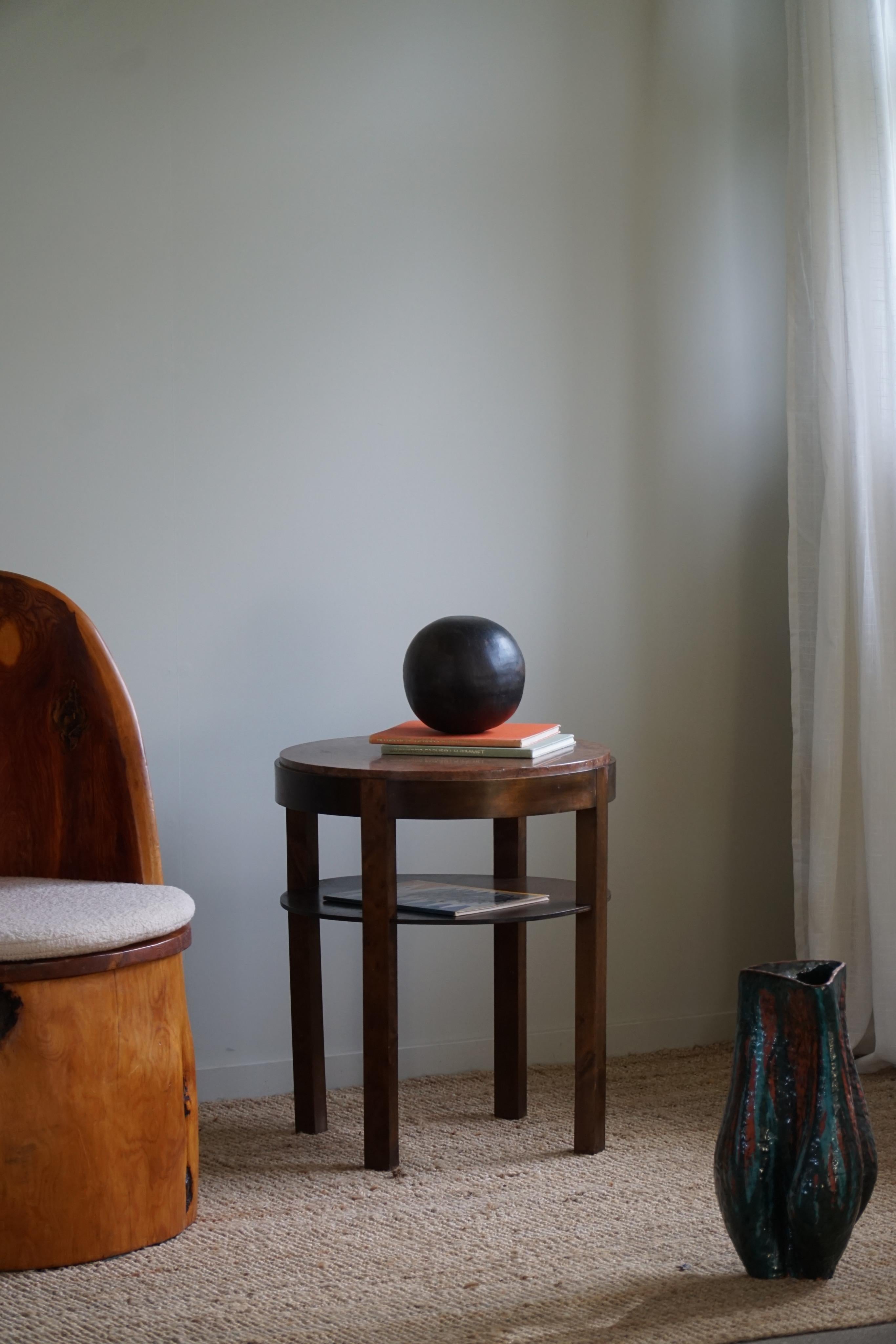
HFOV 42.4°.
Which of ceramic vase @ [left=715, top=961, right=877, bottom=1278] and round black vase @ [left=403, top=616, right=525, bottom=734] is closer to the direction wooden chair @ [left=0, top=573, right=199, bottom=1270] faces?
the ceramic vase

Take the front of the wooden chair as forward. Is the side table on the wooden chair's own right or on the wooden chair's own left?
on the wooden chair's own left

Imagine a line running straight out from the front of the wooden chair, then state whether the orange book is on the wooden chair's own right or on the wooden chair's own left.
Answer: on the wooden chair's own left

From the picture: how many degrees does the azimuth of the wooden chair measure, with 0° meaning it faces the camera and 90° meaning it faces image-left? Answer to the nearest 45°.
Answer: approximately 0°

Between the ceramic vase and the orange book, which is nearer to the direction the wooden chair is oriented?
the ceramic vase

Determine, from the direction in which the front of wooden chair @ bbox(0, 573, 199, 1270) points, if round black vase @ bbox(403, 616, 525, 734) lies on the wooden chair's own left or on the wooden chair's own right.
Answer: on the wooden chair's own left
